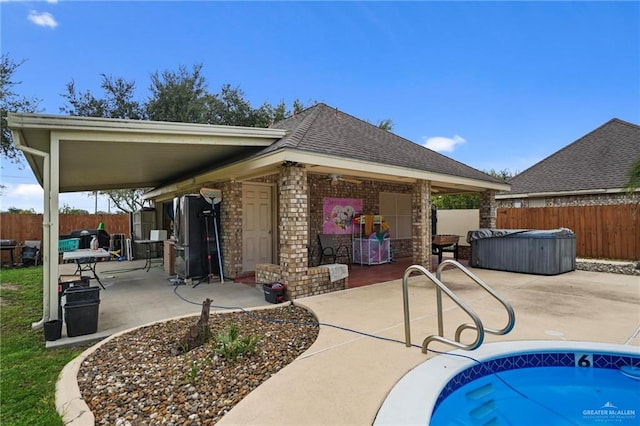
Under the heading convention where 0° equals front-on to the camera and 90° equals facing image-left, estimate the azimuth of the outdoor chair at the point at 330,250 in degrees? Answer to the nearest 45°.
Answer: approximately 315°

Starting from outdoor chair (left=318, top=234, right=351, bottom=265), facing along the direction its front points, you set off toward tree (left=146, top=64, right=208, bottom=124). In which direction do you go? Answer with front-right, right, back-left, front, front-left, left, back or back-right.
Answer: back

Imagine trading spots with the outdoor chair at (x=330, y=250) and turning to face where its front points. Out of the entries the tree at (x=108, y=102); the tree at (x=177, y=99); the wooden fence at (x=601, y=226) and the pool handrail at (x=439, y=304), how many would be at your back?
2

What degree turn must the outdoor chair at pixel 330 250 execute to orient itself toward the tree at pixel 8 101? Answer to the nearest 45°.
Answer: approximately 135° to its right

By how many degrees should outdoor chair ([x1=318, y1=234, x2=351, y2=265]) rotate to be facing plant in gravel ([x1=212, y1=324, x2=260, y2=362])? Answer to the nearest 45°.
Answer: approximately 45° to its right

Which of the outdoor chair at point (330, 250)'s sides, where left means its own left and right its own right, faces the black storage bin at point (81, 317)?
right

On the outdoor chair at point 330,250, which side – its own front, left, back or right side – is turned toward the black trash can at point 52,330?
right

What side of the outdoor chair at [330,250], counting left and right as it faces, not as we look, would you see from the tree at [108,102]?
back

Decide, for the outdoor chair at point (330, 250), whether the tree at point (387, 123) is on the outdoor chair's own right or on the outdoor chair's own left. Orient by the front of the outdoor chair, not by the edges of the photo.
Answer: on the outdoor chair's own left

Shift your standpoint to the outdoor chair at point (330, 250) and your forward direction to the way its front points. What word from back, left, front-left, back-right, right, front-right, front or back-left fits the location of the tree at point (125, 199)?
back

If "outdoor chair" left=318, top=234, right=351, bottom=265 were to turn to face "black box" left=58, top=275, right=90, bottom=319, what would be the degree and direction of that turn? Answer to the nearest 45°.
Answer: approximately 90° to its right

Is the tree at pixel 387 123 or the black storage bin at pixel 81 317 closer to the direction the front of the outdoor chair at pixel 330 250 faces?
the black storage bin

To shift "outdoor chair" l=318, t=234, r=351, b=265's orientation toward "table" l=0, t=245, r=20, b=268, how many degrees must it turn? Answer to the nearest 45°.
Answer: approximately 135° to its right

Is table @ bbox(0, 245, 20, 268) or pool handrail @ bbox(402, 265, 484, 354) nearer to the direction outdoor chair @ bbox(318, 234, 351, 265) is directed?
the pool handrail
